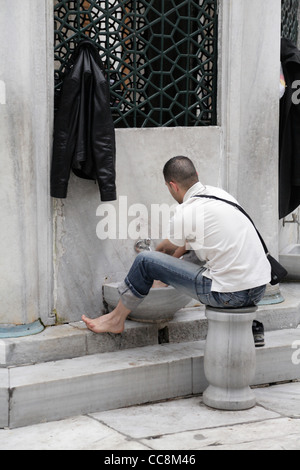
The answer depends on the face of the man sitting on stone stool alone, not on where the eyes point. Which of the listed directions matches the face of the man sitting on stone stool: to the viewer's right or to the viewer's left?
to the viewer's left

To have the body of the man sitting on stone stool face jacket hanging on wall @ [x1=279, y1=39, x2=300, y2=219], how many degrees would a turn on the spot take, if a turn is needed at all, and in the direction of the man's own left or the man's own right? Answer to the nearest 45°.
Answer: approximately 45° to the man's own right

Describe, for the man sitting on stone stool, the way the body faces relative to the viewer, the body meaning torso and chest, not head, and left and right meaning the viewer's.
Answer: facing away from the viewer and to the left of the viewer

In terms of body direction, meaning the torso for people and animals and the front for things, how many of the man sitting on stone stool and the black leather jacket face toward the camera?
0

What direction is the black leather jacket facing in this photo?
away from the camera

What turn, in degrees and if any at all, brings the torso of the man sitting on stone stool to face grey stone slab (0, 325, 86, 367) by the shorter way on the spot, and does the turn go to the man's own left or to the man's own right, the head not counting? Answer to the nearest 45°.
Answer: approximately 45° to the man's own left
